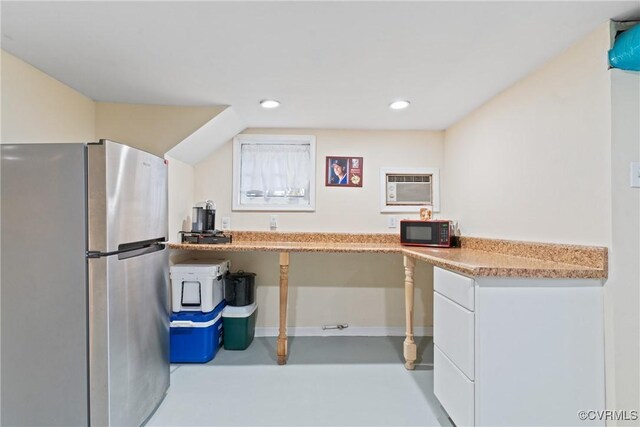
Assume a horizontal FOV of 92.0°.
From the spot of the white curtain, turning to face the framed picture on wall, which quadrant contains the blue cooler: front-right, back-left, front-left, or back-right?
back-right

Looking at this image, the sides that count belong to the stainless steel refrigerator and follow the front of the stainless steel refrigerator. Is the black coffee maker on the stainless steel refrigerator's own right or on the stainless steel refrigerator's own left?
on the stainless steel refrigerator's own left

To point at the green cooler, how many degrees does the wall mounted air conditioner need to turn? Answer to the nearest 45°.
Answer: approximately 45° to its right

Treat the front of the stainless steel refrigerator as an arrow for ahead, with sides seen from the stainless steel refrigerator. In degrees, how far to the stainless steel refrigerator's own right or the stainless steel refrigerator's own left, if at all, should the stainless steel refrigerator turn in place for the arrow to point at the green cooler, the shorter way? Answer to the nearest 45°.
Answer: approximately 90° to the stainless steel refrigerator's own left

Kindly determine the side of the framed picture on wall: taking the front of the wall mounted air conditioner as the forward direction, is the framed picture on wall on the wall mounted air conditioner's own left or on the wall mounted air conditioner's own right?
on the wall mounted air conditioner's own right
